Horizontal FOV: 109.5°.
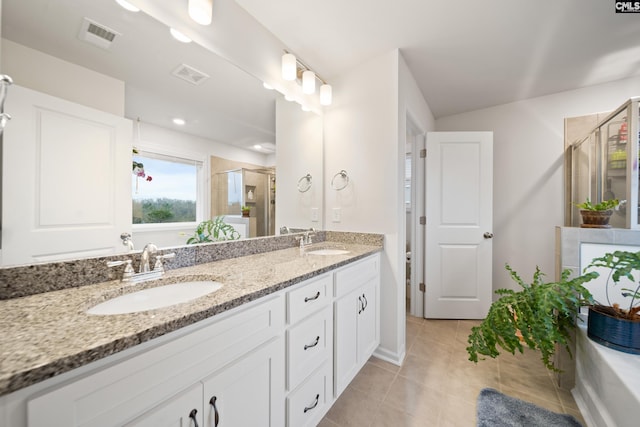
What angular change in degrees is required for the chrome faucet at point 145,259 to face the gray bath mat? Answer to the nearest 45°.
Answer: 0° — it already faces it

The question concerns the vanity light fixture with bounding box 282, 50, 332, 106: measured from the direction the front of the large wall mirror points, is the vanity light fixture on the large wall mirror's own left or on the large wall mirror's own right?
on the large wall mirror's own left

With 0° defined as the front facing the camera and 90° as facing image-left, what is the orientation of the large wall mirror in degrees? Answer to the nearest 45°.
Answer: approximately 315°

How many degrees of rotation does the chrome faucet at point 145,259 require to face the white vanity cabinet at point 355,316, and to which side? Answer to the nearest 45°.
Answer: approximately 45° to its left

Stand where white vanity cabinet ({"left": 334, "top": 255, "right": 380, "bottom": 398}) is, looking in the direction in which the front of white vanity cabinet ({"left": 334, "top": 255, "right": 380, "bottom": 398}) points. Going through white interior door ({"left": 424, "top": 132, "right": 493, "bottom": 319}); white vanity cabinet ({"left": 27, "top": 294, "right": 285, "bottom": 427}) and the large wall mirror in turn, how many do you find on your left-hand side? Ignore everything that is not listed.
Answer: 1

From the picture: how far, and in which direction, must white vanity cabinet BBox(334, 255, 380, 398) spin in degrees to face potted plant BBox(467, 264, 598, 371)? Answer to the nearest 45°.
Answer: approximately 45° to its left

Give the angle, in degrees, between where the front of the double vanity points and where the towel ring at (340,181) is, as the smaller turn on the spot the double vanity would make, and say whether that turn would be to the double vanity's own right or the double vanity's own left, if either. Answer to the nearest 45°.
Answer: approximately 90° to the double vanity's own left

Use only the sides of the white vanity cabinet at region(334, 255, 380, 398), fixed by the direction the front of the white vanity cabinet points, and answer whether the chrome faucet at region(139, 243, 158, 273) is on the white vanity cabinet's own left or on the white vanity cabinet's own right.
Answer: on the white vanity cabinet's own right

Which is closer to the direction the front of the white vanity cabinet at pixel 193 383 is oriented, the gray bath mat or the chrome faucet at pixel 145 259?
the gray bath mat

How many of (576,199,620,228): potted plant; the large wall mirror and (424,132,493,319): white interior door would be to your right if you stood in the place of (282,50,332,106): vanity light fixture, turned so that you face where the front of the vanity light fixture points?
1
